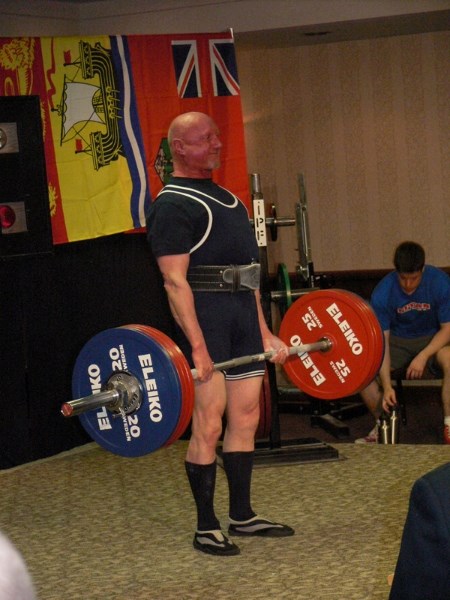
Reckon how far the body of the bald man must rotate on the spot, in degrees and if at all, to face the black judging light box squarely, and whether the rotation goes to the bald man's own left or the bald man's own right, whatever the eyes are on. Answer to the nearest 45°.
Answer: approximately 180°

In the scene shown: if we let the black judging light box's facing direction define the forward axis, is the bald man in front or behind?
in front

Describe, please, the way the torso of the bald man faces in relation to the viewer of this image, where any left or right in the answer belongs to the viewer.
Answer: facing the viewer and to the right of the viewer

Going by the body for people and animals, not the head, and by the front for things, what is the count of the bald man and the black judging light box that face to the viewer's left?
0
